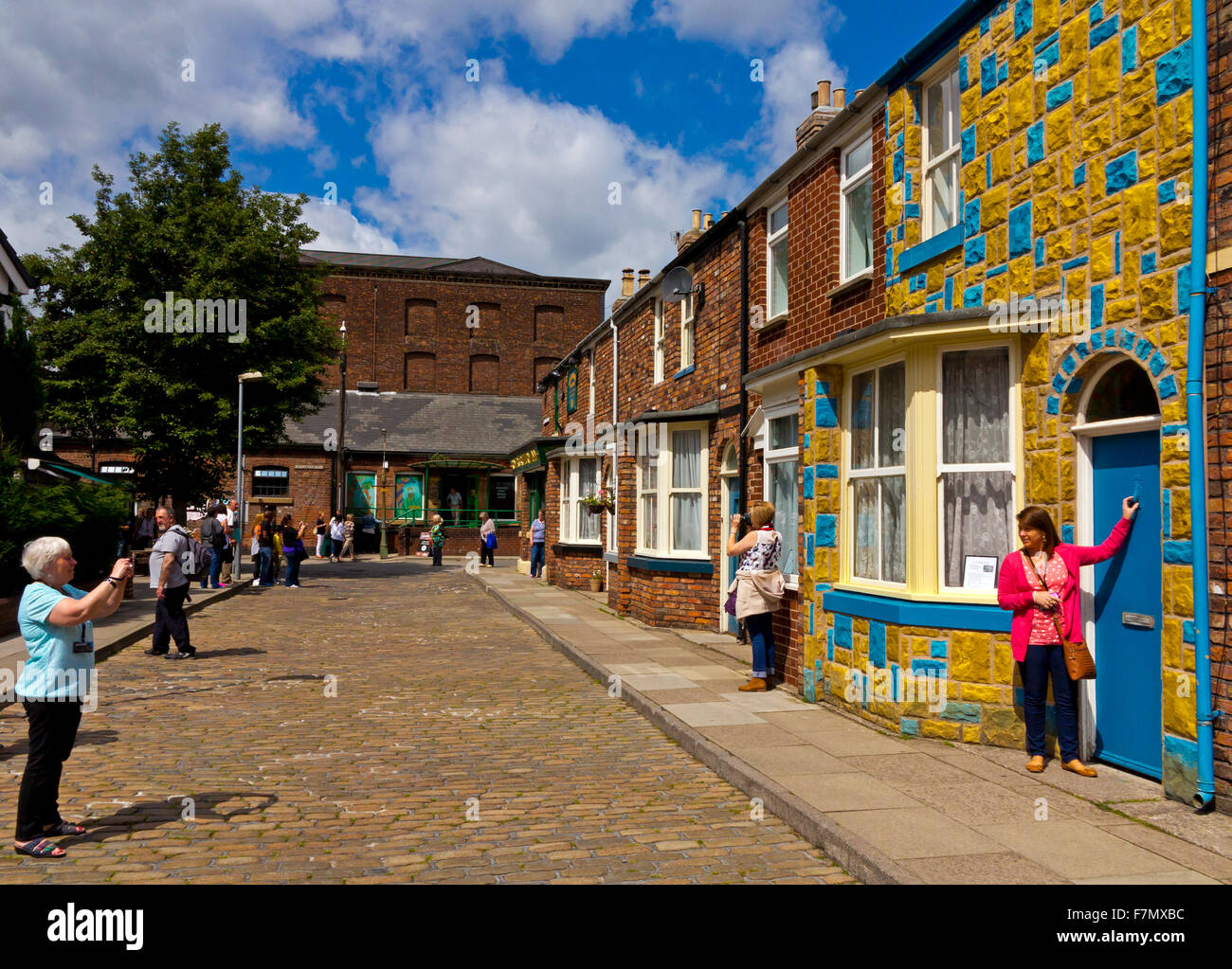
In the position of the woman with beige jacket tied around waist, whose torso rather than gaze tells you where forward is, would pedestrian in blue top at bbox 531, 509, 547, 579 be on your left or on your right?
on your right

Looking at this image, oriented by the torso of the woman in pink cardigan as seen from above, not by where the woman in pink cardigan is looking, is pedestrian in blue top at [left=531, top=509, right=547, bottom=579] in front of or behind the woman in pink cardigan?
behind

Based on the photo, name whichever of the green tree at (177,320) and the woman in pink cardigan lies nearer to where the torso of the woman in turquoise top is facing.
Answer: the woman in pink cardigan

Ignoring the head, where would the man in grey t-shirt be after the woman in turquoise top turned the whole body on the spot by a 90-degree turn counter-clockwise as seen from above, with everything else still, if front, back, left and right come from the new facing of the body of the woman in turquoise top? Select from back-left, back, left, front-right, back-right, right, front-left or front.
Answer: front

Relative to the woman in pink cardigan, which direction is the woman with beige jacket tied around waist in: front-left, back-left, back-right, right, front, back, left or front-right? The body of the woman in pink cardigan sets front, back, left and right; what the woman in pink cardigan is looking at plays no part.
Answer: back-right

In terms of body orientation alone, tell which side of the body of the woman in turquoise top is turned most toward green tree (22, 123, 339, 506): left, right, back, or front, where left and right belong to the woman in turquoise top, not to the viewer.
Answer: left

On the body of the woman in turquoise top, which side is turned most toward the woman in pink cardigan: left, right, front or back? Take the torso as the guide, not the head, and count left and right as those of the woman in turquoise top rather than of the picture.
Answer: front

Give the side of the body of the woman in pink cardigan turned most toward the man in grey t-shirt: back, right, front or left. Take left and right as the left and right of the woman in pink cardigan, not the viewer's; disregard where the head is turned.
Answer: right

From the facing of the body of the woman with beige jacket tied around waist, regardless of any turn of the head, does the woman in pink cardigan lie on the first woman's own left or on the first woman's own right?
on the first woman's own left

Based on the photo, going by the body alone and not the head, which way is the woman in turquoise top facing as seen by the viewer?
to the viewer's right

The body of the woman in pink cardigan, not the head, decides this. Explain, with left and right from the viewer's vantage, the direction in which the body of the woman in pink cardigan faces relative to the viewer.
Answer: facing the viewer

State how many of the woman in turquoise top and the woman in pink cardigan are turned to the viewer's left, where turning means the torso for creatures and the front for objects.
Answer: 0

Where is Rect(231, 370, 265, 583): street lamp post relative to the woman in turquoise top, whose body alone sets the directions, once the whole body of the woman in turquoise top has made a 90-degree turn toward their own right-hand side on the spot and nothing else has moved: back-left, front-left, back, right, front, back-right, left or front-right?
back

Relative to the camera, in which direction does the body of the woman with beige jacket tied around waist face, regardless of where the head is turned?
to the viewer's left
